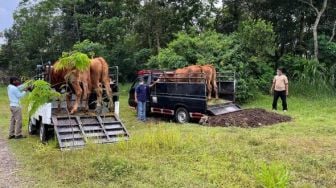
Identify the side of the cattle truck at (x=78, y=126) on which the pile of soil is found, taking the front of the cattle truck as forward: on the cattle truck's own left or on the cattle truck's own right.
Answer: on the cattle truck's own right

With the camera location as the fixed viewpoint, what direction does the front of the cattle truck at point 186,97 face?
facing away from the viewer and to the left of the viewer

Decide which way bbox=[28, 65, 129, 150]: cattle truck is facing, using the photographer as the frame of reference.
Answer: facing away from the viewer and to the left of the viewer

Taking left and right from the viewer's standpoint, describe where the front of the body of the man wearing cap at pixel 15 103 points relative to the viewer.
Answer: facing to the right of the viewer
